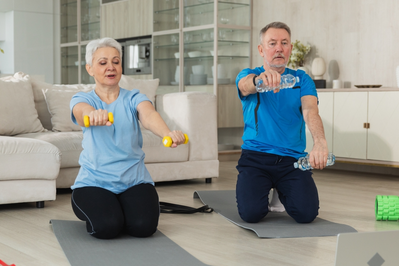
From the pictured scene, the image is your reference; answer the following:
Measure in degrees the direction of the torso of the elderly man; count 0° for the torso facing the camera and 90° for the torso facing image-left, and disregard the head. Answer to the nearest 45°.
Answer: approximately 0°

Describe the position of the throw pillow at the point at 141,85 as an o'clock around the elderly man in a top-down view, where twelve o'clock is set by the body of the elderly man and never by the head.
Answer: The throw pillow is roughly at 5 o'clock from the elderly man.

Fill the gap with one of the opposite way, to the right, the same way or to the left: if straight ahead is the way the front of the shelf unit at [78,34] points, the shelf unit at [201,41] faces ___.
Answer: the same way

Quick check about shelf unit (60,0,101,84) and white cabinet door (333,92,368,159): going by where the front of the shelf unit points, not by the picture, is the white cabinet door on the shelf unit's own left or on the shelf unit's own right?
on the shelf unit's own left

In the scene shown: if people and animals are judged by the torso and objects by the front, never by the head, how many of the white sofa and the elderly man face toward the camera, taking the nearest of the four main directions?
2

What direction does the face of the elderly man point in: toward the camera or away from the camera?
toward the camera

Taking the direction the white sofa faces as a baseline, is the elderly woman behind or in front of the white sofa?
in front

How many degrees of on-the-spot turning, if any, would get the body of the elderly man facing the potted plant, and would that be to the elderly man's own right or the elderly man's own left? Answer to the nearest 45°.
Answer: approximately 180°

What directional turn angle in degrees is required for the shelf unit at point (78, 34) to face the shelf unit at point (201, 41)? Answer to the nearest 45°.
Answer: approximately 90° to its left

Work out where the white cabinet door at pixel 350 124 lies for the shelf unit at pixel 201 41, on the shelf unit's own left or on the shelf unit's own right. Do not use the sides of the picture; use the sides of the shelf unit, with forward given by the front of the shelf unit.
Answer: on the shelf unit's own left

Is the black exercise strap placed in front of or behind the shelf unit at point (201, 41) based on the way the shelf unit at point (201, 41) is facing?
in front

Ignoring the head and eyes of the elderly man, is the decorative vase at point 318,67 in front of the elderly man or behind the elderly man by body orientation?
behind

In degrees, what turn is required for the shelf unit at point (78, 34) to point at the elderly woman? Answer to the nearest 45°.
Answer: approximately 45° to its left

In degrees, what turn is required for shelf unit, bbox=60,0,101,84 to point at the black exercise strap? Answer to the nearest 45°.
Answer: approximately 45° to its left

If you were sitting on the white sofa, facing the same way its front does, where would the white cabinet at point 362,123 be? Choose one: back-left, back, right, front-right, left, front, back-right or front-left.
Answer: left

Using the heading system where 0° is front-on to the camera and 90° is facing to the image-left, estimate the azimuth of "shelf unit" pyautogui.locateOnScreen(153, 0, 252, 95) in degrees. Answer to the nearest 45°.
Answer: approximately 45°

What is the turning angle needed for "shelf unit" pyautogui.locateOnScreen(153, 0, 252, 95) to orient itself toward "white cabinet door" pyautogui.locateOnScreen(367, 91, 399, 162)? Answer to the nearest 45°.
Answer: approximately 90° to its left

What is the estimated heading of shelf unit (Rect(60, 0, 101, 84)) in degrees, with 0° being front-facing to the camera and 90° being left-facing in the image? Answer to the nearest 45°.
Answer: approximately 45°

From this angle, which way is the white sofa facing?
toward the camera

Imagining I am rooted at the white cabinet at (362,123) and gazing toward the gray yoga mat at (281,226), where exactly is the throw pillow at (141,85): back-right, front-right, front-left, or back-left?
front-right

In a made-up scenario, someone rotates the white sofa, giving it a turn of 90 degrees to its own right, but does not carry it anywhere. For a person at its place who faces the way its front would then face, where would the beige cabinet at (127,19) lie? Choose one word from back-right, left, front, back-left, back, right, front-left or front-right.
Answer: right
